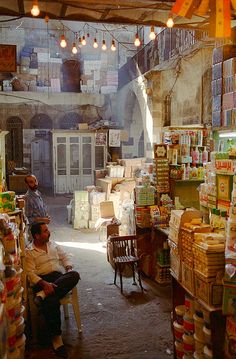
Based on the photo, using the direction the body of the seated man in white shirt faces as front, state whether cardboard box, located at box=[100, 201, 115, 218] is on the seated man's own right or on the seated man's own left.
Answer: on the seated man's own left

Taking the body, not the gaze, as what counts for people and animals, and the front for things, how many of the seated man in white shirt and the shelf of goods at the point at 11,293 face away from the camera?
0

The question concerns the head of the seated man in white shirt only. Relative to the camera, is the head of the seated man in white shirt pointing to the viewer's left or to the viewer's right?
to the viewer's right

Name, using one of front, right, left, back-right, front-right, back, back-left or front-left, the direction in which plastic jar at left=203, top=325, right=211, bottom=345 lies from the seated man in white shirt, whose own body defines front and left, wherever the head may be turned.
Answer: front

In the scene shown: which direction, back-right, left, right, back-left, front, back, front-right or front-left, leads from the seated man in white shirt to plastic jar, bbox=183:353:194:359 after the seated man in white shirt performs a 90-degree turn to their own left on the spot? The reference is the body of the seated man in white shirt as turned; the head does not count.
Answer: right

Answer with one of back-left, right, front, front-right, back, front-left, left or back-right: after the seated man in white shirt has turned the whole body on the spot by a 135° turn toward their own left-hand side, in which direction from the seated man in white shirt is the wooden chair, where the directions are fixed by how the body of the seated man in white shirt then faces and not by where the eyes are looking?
front-right

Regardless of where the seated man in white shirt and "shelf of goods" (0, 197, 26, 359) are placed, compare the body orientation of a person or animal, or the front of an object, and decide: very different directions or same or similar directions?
same or similar directions

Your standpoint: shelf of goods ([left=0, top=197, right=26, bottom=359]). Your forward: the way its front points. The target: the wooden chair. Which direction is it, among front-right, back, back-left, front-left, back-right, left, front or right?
left

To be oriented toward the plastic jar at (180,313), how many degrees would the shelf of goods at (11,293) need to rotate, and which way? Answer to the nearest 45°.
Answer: approximately 45° to its left

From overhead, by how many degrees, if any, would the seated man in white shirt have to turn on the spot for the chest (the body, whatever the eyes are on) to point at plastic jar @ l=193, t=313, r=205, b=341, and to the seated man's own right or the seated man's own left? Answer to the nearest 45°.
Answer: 0° — they already face it

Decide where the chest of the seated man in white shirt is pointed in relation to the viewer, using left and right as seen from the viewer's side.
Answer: facing the viewer and to the right of the viewer

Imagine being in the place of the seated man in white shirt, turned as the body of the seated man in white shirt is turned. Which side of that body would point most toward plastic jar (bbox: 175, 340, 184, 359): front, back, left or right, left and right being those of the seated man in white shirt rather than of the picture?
front

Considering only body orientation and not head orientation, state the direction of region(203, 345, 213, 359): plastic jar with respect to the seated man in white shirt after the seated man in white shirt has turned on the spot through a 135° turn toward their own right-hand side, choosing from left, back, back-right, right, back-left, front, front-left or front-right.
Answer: back-left
